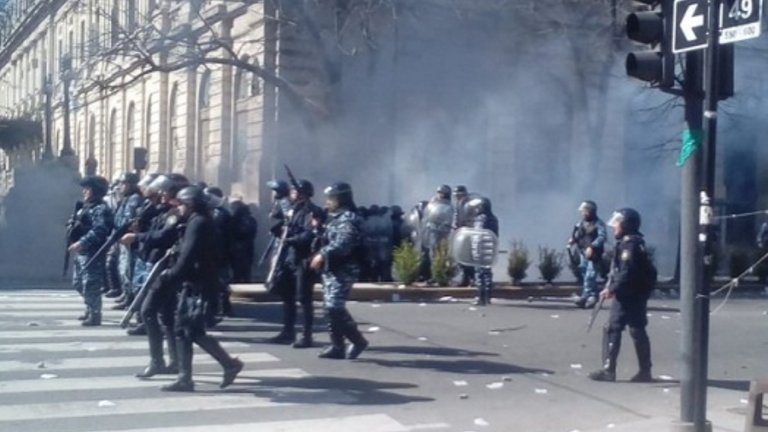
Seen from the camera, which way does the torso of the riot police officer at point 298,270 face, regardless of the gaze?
to the viewer's left

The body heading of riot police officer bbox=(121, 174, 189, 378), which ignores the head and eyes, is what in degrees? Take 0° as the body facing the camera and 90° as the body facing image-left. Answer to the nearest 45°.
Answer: approximately 90°

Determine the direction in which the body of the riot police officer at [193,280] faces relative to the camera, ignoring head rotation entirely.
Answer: to the viewer's left

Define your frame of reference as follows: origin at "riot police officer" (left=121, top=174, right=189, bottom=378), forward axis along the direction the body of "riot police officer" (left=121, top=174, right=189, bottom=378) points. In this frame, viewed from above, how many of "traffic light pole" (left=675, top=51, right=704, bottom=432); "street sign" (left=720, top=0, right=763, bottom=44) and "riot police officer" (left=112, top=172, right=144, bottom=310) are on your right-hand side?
1

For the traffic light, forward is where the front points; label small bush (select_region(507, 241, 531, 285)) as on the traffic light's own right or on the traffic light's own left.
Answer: on the traffic light's own right

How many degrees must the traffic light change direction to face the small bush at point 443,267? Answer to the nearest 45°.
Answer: approximately 90° to its right

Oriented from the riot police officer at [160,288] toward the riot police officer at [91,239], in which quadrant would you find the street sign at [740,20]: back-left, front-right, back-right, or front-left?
back-right

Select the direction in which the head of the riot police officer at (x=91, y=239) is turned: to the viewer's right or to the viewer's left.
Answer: to the viewer's left

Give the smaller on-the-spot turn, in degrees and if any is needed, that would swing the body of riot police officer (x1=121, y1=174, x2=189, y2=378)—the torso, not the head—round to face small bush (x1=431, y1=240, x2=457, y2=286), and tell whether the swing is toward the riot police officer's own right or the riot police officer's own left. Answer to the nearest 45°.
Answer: approximately 135° to the riot police officer's own right

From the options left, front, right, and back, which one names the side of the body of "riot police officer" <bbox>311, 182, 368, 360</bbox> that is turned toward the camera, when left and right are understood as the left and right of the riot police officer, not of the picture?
left

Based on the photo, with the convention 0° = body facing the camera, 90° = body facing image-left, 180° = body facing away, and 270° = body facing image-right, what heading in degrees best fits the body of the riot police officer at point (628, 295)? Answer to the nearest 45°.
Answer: approximately 90°

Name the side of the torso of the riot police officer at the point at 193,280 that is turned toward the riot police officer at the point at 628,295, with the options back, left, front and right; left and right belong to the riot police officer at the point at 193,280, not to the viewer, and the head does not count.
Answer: back

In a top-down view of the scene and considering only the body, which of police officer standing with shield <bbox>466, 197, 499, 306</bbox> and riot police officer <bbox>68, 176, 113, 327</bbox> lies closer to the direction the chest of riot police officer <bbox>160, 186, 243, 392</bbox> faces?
the riot police officer
